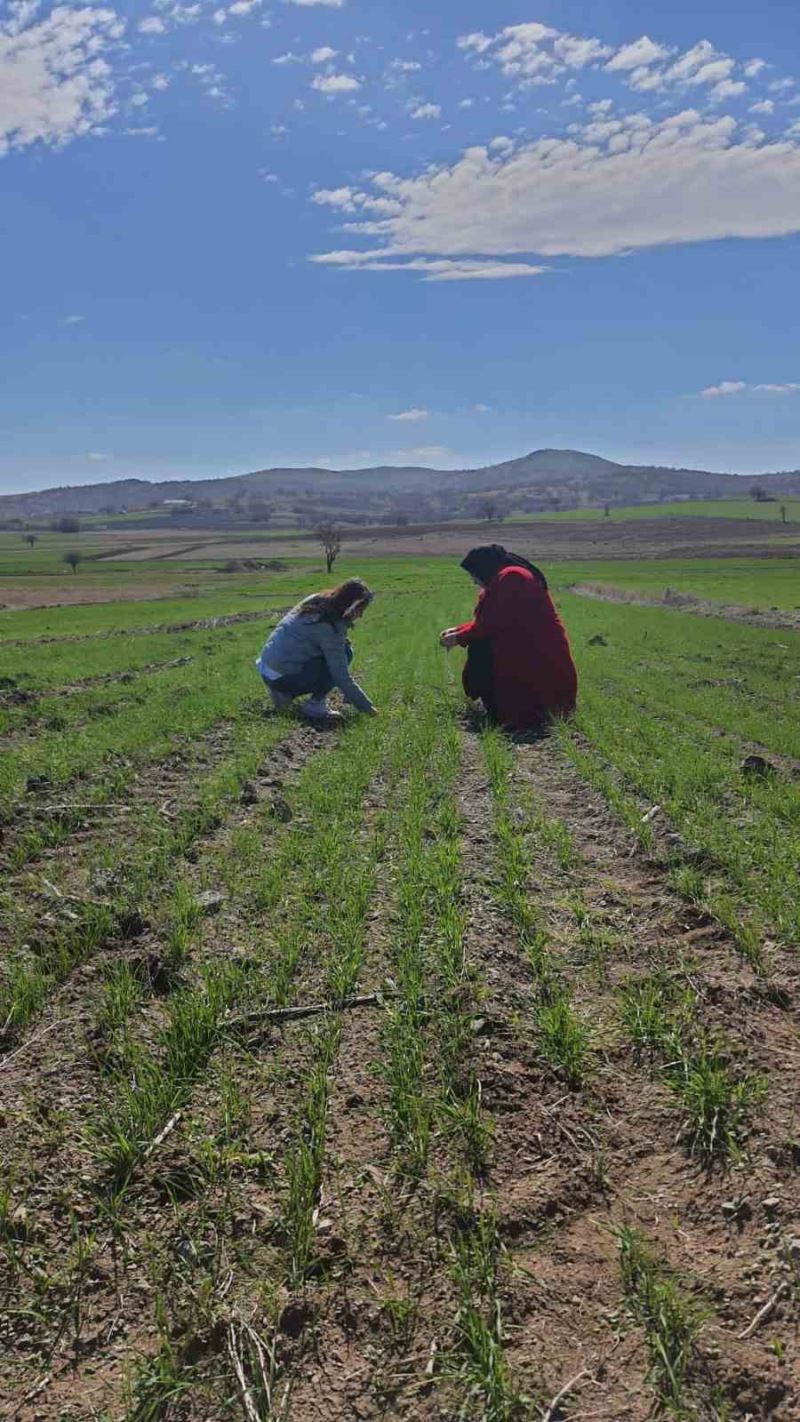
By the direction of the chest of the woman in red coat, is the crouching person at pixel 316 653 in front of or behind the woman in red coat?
in front

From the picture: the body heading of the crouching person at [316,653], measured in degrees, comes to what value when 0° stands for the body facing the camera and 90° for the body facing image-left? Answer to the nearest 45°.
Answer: approximately 270°

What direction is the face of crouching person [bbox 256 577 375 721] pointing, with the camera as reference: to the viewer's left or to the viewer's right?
to the viewer's right

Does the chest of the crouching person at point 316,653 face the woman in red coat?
yes

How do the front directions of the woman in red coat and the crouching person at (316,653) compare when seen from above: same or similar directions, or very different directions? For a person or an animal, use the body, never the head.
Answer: very different directions

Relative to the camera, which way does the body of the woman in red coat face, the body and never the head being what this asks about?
to the viewer's left

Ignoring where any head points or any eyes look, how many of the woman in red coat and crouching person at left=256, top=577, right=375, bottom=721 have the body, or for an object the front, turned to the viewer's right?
1
